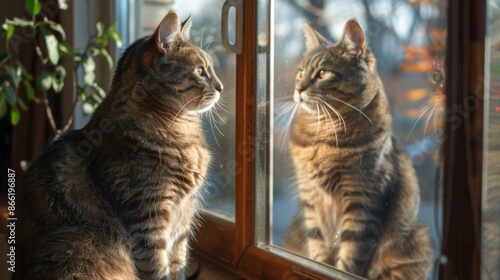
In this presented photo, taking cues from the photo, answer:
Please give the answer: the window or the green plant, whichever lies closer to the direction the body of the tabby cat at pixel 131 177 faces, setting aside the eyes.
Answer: the window

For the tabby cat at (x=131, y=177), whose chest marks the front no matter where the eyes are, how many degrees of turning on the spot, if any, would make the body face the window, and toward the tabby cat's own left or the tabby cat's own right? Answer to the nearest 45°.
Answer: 0° — it already faces it

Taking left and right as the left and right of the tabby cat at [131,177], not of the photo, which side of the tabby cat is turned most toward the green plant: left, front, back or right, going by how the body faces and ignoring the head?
back

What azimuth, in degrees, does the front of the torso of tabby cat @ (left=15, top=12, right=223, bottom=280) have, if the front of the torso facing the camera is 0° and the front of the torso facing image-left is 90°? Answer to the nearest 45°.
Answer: approximately 270°
